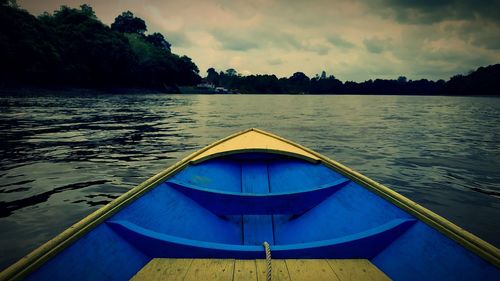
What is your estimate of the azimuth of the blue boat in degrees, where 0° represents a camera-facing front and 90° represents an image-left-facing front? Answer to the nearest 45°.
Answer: approximately 180°
